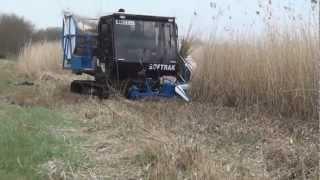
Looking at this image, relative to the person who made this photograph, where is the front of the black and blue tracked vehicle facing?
facing the viewer and to the right of the viewer
